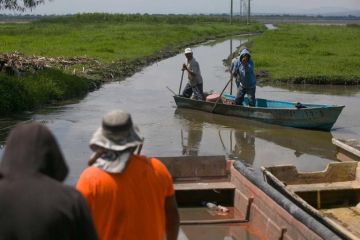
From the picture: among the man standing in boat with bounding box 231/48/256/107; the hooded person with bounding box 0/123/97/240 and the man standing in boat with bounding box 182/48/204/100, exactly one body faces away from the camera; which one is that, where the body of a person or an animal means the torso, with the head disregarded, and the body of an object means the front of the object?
the hooded person

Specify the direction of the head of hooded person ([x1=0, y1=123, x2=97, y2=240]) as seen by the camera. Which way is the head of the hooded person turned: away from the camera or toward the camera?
away from the camera

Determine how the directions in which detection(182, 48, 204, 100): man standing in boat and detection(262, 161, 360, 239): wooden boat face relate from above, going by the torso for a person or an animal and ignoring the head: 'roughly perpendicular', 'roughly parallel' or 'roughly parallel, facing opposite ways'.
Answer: roughly perpendicular

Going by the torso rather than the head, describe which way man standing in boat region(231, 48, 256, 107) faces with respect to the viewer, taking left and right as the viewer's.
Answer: facing the viewer

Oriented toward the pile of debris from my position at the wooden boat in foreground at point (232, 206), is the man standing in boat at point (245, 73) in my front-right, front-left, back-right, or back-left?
front-right

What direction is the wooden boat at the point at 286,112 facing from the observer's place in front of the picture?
facing the viewer and to the right of the viewer

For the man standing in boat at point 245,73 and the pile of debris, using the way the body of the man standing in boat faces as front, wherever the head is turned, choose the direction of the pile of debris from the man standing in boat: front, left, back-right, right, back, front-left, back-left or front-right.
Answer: back-right

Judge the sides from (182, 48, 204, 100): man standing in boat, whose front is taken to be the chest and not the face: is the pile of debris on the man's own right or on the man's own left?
on the man's own right

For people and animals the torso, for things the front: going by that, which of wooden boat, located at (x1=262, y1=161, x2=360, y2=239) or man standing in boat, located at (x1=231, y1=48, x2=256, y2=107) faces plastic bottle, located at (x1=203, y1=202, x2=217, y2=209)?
the man standing in boat

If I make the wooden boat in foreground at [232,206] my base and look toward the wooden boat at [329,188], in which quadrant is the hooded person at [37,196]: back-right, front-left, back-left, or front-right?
back-right

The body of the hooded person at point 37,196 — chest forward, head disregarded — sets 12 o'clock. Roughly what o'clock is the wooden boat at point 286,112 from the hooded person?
The wooden boat is roughly at 1 o'clock from the hooded person.

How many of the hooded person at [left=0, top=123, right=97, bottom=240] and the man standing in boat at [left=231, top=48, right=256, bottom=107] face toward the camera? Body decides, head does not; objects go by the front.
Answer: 1

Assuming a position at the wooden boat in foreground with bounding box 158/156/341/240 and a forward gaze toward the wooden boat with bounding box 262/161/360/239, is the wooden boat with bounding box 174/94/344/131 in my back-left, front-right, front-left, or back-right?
front-left

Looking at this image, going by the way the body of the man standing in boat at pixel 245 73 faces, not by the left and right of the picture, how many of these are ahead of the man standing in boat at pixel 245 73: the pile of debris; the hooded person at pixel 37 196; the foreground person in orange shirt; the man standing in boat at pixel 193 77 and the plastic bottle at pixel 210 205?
3

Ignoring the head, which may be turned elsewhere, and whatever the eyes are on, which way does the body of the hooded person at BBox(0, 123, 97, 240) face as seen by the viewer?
away from the camera

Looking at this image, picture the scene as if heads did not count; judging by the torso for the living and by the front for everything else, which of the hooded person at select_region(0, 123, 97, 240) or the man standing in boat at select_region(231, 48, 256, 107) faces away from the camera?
the hooded person

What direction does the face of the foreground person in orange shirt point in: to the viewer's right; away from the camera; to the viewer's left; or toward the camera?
away from the camera
